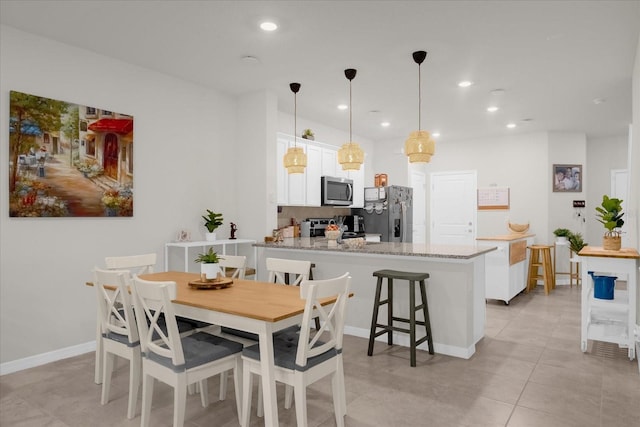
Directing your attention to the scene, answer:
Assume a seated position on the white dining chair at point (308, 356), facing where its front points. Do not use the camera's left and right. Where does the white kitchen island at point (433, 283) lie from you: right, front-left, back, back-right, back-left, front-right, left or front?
right

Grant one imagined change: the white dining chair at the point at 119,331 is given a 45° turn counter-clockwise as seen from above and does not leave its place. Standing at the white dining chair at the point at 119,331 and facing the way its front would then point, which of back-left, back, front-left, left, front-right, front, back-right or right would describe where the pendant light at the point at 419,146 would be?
right

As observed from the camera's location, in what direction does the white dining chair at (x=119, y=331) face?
facing away from the viewer and to the right of the viewer

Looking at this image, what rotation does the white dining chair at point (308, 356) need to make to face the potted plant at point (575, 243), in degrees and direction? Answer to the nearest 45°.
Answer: approximately 90° to its right

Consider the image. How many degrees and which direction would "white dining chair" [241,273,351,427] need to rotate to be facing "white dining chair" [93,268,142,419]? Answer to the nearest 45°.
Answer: approximately 45° to its left

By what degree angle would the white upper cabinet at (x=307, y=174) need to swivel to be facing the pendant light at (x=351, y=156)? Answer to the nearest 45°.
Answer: approximately 45° to its right

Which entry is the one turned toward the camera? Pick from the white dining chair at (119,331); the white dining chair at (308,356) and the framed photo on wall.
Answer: the framed photo on wall

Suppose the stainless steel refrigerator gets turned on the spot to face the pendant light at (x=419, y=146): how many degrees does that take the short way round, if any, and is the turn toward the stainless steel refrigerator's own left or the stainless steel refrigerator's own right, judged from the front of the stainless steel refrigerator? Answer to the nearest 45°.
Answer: approximately 45° to the stainless steel refrigerator's own right

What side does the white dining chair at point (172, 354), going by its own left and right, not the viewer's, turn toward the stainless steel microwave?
front

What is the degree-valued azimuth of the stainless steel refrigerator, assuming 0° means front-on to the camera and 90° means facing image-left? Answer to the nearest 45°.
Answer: approximately 315°

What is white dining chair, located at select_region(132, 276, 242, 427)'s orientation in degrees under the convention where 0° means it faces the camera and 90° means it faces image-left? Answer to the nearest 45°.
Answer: approximately 225°

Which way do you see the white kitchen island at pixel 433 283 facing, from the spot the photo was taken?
facing the viewer and to the left of the viewer

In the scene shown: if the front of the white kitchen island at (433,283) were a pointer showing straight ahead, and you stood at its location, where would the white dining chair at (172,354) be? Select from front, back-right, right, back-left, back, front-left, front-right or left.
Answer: front

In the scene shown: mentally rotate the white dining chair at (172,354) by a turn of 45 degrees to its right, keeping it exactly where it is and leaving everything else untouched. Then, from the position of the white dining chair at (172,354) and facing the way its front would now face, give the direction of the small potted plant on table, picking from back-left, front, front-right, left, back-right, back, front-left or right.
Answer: front

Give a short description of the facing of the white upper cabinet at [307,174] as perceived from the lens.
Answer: facing the viewer and to the right of the viewer

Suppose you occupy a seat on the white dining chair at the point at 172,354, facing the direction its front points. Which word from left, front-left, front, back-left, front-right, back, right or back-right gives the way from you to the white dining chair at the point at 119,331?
left

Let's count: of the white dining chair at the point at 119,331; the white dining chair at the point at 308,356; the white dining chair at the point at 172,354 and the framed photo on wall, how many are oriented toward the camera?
1
